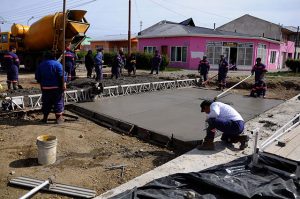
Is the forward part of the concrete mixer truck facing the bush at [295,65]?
no

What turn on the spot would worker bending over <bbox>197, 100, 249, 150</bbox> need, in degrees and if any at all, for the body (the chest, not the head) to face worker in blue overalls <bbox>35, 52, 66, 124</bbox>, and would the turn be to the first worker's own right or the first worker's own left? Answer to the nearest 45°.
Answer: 0° — they already face them

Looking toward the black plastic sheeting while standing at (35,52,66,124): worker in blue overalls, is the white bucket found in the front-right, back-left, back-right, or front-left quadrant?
front-right

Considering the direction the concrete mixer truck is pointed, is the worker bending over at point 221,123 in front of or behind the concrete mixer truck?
behind

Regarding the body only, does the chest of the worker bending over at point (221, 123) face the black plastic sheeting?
no

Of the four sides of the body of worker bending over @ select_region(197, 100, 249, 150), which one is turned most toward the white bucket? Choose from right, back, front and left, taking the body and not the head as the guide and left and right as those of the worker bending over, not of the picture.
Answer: front

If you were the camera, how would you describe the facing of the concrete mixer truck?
facing away from the viewer and to the left of the viewer

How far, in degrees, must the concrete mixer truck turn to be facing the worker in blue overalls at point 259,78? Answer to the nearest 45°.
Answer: approximately 180°

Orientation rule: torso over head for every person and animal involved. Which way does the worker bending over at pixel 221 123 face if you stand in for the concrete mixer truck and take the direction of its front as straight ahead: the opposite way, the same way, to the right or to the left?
the same way

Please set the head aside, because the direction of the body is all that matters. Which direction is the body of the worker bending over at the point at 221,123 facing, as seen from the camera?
to the viewer's left

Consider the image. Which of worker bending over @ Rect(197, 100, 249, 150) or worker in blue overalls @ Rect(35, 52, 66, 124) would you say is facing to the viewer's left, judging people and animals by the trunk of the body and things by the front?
the worker bending over

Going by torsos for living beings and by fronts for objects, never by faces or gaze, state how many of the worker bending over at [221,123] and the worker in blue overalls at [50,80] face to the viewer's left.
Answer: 1

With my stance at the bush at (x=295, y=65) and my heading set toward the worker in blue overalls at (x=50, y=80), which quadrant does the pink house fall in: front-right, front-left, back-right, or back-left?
front-right

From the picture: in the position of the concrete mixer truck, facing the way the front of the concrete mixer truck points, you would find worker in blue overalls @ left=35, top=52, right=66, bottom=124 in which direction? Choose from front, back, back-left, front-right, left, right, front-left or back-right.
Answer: back-left
